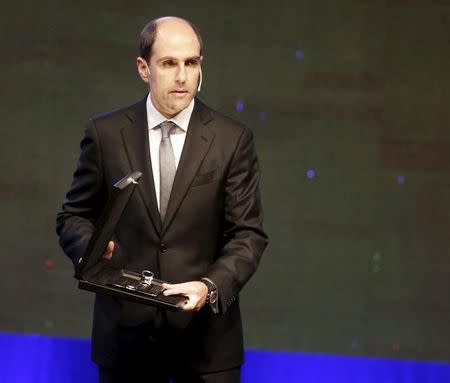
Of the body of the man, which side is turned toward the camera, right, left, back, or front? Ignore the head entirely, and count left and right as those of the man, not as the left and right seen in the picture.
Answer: front
